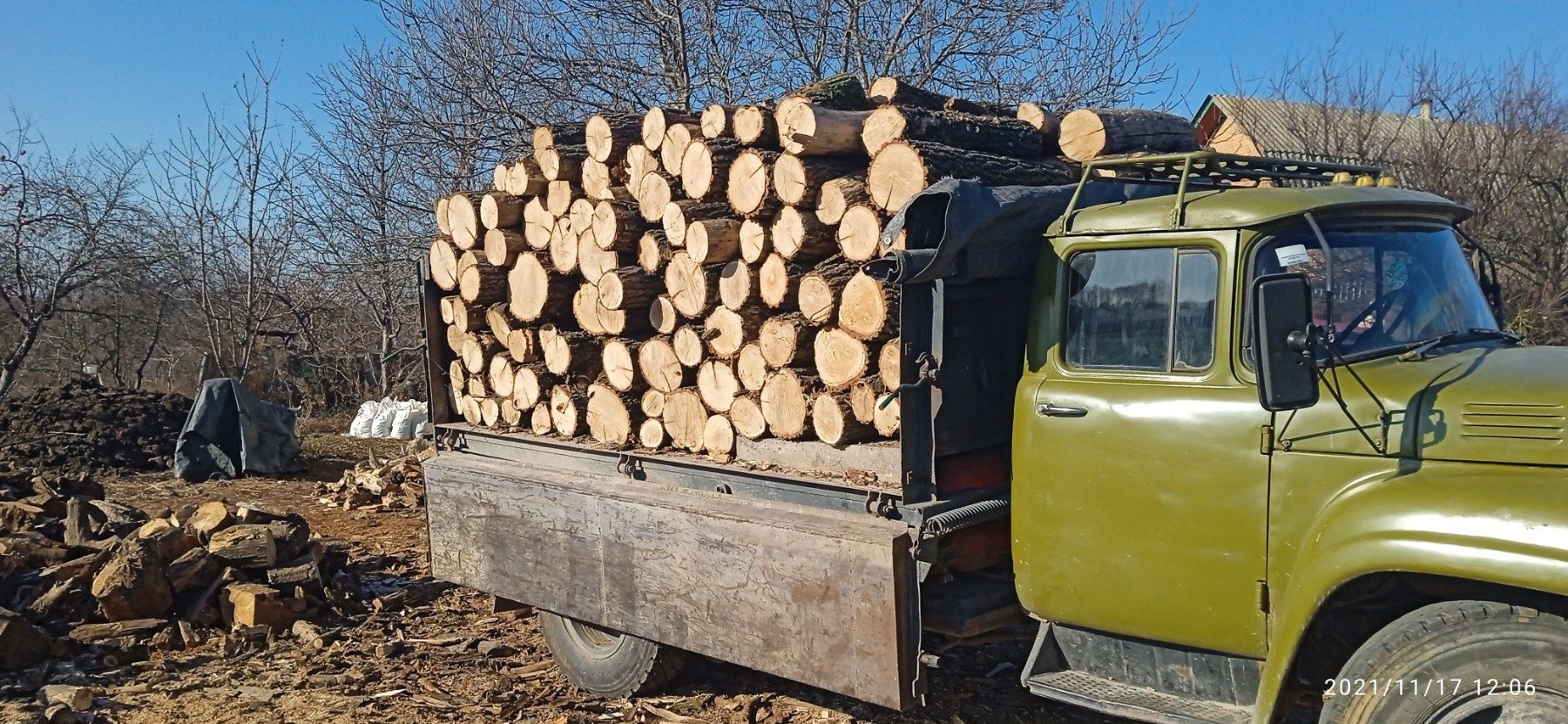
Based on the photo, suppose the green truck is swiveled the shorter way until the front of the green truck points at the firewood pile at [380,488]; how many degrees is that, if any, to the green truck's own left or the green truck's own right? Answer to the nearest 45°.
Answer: approximately 180°

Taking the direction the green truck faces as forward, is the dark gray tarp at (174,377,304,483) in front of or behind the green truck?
behind

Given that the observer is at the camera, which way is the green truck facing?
facing the viewer and to the right of the viewer

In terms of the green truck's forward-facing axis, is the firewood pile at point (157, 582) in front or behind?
behind

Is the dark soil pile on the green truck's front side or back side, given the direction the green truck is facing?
on the back side
